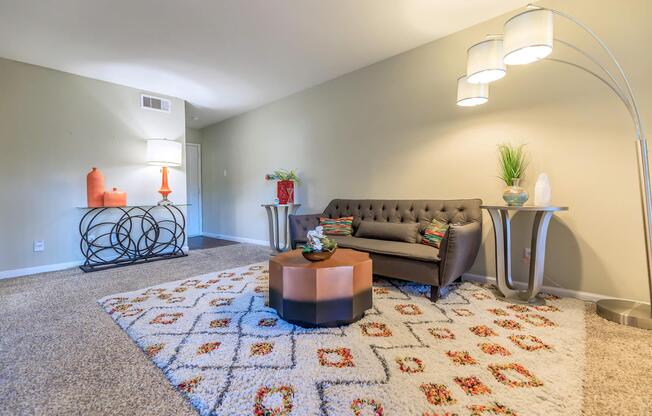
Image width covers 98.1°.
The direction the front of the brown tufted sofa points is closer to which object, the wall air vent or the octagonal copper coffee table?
the octagonal copper coffee table

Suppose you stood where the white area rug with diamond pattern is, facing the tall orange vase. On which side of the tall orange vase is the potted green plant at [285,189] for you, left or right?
right

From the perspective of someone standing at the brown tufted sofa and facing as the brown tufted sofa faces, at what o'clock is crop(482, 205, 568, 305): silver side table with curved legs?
The silver side table with curved legs is roughly at 8 o'clock from the brown tufted sofa.

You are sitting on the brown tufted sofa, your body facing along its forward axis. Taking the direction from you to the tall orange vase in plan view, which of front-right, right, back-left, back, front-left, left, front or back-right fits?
front-right

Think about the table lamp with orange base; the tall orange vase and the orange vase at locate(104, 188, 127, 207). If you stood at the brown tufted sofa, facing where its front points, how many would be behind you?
0

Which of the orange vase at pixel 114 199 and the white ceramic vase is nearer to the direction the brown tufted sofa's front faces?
the orange vase

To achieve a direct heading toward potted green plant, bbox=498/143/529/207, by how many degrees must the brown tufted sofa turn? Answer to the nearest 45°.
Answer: approximately 135° to its left

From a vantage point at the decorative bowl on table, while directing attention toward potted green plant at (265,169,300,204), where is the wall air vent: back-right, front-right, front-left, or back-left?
front-left

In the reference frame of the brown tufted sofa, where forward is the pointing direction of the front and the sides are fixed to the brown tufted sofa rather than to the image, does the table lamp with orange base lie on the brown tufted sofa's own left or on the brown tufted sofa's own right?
on the brown tufted sofa's own right

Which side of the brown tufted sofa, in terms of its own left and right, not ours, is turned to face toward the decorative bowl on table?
front

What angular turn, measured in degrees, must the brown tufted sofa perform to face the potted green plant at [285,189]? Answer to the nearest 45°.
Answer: approximately 90° to its right

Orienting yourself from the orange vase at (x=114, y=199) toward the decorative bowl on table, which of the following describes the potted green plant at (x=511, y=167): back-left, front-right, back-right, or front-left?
front-left

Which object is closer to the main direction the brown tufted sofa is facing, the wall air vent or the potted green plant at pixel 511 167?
the wall air vent

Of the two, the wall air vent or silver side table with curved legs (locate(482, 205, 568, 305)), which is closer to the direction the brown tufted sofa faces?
the wall air vent

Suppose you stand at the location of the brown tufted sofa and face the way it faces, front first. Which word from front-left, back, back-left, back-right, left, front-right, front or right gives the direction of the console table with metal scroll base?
front-right
